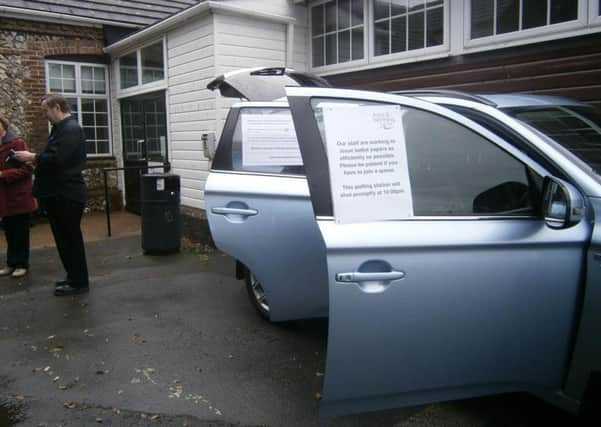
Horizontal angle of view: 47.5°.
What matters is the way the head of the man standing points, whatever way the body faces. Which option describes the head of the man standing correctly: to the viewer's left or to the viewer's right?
to the viewer's left

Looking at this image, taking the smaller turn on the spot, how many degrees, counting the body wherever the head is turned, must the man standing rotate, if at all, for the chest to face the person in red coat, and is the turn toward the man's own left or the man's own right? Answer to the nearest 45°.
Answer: approximately 45° to the man's own right

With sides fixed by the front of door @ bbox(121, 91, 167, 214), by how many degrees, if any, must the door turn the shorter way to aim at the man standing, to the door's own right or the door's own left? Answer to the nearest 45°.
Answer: approximately 45° to the door's own left

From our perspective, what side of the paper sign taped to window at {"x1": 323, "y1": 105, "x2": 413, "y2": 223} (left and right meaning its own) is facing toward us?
front

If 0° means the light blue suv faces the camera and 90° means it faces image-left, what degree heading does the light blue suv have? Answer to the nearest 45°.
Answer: approximately 315°

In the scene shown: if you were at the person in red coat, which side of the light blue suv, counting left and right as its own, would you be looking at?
back

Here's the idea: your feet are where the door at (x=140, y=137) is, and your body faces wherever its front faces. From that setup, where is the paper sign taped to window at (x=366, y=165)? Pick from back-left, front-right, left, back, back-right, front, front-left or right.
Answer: front-left

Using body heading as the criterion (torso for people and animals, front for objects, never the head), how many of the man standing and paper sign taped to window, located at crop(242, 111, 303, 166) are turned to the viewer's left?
1

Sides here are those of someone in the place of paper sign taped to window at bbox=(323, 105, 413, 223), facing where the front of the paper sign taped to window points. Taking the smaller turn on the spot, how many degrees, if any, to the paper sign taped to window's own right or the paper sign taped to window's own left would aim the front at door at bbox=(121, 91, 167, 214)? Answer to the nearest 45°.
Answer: approximately 135° to the paper sign taped to window's own right

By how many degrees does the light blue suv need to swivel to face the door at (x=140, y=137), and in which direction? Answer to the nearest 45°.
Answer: approximately 180°

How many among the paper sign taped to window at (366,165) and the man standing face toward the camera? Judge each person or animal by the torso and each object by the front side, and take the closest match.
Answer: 1

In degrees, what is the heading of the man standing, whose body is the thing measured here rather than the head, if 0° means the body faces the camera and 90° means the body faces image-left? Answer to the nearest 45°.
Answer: approximately 90°

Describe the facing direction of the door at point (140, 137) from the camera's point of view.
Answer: facing the viewer and to the left of the viewer

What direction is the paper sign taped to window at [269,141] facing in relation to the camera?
toward the camera

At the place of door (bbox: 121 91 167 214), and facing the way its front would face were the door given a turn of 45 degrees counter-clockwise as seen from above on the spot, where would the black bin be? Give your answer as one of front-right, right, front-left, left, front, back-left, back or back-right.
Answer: front

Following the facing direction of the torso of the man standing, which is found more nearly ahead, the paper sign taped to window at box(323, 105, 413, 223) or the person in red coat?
the person in red coat
